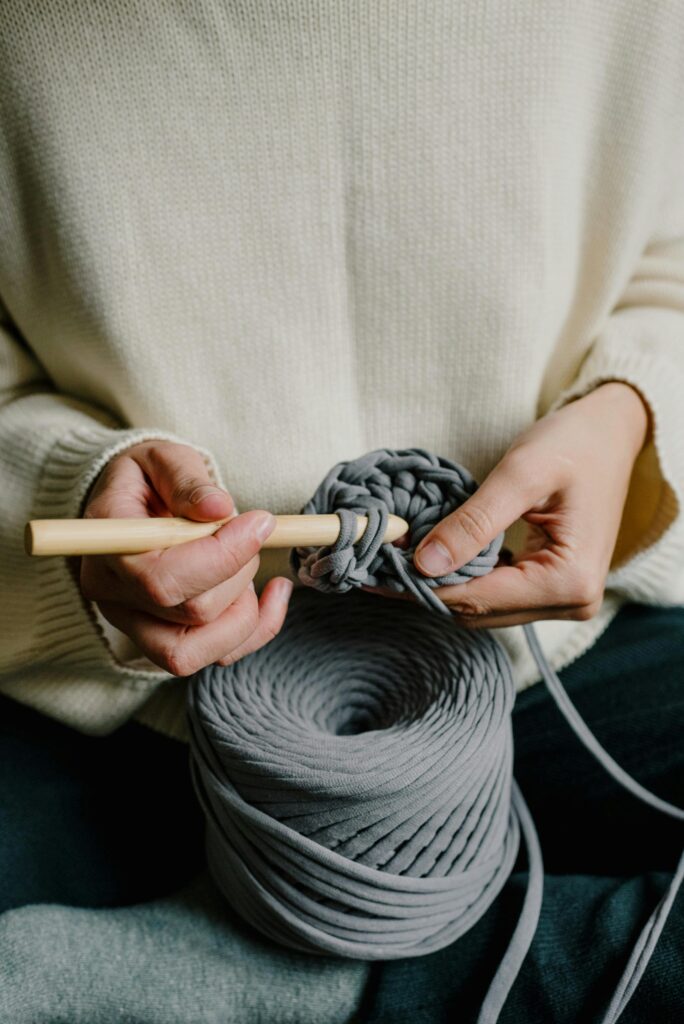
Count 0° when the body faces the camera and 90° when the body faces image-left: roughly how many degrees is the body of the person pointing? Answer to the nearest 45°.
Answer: approximately 0°
